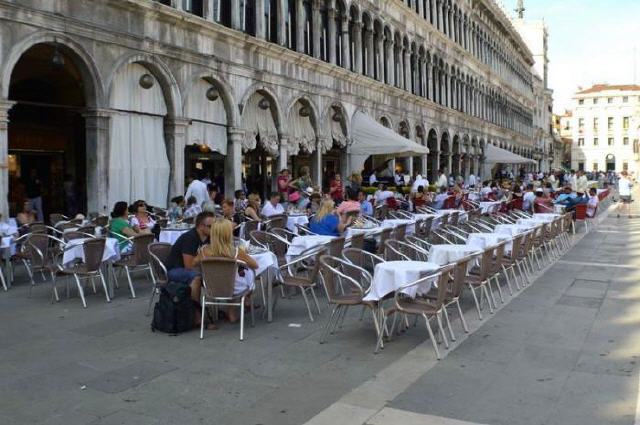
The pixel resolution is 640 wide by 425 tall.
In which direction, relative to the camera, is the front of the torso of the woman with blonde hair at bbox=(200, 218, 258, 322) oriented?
away from the camera

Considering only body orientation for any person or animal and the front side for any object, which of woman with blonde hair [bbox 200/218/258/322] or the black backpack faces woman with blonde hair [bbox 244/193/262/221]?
woman with blonde hair [bbox 200/218/258/322]

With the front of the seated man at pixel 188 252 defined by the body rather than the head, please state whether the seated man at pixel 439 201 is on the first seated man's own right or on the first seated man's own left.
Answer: on the first seated man's own left

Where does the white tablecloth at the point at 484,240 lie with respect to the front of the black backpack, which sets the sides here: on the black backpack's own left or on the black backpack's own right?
on the black backpack's own left

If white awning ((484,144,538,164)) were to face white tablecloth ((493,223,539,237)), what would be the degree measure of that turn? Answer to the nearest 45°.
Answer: approximately 90° to its right

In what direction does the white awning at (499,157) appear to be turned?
to the viewer's right

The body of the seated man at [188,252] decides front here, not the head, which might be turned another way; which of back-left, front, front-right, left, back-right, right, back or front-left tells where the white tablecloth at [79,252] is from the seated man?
back-left

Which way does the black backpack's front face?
toward the camera

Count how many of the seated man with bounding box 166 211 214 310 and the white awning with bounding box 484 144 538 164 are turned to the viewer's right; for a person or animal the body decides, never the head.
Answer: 2

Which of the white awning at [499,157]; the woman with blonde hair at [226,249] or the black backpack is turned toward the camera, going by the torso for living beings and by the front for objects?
the black backpack
